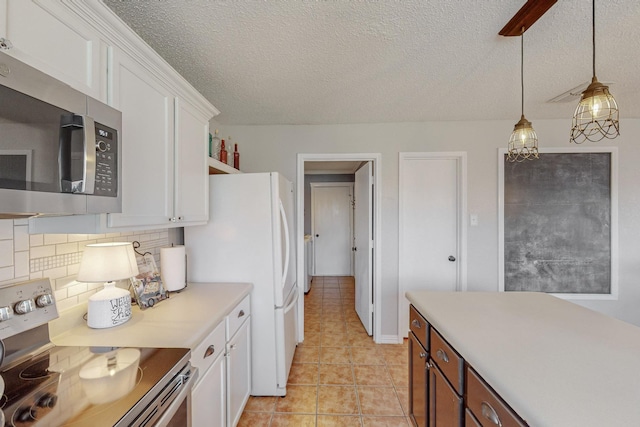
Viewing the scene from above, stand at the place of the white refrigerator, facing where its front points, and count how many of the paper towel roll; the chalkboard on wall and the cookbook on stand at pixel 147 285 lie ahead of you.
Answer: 1

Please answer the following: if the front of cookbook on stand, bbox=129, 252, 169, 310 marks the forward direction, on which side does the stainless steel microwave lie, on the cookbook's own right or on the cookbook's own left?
on the cookbook's own right

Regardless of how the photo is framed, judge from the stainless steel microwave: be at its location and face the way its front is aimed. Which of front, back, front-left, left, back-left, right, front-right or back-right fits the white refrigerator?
left

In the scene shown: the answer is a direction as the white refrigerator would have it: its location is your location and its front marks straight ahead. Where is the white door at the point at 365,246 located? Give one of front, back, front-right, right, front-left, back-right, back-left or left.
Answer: front-left

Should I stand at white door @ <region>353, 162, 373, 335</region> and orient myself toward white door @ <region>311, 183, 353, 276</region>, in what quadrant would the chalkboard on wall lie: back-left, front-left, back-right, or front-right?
back-right

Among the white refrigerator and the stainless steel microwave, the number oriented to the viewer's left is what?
0

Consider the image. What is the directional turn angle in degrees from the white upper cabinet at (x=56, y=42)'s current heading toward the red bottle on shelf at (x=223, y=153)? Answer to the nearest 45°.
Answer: approximately 90° to its left

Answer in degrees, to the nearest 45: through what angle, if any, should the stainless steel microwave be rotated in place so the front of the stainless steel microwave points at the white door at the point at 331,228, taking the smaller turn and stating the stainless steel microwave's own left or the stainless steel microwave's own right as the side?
approximately 90° to the stainless steel microwave's own left

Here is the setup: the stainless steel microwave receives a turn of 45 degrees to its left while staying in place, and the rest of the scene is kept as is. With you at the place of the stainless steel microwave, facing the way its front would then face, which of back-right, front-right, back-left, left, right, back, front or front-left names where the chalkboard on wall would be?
front

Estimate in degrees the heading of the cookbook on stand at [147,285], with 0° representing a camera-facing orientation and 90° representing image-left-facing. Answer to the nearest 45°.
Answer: approximately 315°

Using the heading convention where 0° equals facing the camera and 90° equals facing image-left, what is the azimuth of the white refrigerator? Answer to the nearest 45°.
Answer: approximately 270°
